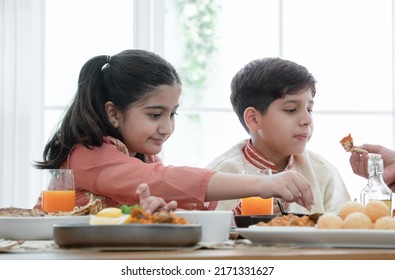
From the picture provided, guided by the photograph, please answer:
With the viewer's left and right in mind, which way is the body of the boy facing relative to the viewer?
facing the viewer and to the right of the viewer

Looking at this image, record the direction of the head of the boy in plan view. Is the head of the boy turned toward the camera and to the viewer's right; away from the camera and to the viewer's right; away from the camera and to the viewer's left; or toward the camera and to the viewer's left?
toward the camera and to the viewer's right

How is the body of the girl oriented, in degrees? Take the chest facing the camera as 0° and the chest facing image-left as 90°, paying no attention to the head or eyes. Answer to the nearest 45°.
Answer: approximately 315°

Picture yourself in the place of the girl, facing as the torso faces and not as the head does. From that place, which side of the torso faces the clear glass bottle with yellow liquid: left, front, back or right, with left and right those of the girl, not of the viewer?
front

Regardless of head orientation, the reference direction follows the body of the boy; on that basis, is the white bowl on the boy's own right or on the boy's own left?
on the boy's own right

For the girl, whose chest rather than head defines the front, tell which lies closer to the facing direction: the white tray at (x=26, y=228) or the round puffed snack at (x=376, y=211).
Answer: the round puffed snack

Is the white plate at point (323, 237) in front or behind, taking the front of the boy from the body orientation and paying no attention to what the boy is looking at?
in front

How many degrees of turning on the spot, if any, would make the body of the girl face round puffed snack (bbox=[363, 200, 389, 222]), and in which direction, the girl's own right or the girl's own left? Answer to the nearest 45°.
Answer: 0° — they already face it
